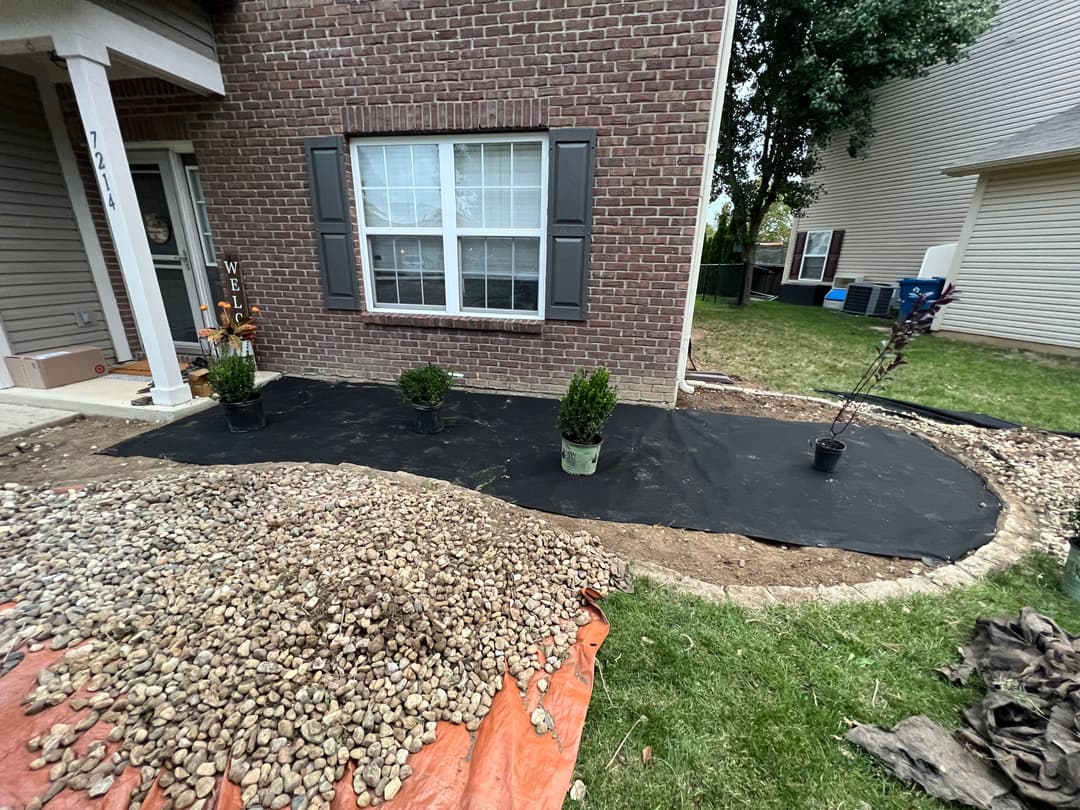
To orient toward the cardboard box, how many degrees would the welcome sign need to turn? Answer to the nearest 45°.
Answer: approximately 90° to its right

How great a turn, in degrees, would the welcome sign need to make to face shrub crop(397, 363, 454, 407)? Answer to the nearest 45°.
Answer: approximately 45° to its left

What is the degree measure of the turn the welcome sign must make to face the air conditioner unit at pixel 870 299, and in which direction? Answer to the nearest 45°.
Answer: approximately 90° to its left

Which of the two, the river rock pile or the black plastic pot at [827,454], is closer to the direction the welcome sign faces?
the river rock pile

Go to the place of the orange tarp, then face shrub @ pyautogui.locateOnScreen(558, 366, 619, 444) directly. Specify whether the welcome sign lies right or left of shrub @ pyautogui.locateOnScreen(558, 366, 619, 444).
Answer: left

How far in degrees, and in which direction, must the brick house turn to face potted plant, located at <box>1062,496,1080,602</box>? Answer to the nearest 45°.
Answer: approximately 45° to its left

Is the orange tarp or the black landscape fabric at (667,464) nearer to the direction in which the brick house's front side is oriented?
the orange tarp

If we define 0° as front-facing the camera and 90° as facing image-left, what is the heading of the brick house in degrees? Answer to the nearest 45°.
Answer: approximately 0°

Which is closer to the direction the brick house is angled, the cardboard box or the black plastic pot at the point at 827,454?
the black plastic pot
